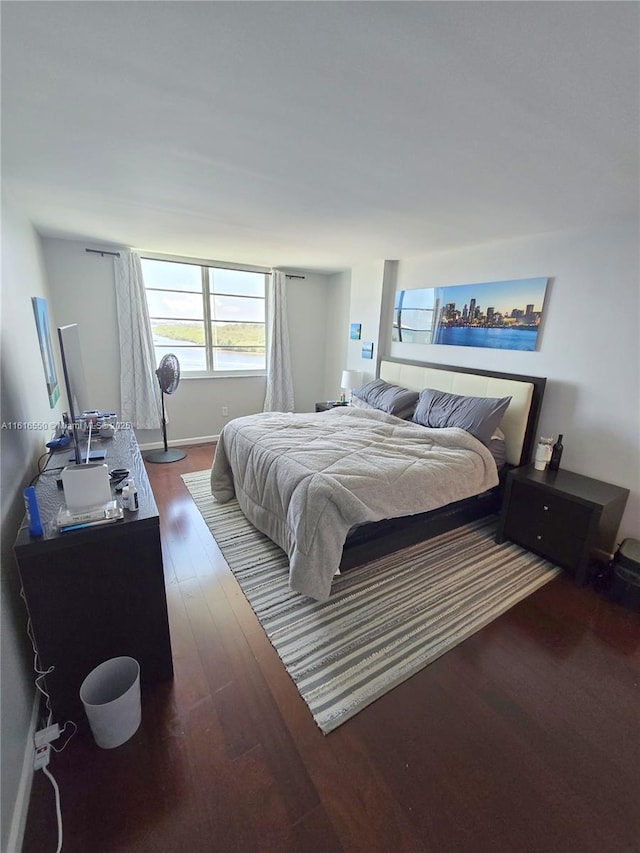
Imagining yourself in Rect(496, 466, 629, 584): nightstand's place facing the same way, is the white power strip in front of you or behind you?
in front

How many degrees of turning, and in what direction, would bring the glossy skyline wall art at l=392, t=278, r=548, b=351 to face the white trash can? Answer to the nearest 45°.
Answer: approximately 45° to its left

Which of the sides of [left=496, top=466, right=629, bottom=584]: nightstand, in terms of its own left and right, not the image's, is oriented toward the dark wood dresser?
front

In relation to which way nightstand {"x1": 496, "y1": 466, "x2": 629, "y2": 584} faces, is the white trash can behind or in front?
in front

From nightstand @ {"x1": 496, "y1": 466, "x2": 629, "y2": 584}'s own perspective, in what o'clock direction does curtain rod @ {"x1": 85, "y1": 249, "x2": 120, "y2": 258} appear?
The curtain rod is roughly at 1 o'clock from the nightstand.

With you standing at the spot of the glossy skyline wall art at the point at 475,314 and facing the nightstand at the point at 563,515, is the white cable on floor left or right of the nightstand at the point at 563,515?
right

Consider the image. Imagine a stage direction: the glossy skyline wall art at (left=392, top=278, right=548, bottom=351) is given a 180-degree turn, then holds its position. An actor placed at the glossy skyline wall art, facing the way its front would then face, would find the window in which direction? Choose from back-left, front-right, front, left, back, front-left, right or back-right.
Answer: back-left

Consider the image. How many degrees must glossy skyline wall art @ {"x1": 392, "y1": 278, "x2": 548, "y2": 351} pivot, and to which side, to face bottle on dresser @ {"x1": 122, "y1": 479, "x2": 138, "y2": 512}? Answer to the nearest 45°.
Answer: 0° — it already faces it

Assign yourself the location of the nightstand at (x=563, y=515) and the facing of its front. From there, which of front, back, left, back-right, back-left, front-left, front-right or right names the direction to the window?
front-right

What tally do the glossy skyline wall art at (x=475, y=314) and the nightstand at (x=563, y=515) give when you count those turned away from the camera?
0

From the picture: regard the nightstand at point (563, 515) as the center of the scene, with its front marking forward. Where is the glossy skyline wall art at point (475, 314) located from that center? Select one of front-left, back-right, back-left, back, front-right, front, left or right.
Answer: right

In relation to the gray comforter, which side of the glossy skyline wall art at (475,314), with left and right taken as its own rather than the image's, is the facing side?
front

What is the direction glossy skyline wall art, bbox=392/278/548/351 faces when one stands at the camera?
facing the viewer and to the left of the viewer

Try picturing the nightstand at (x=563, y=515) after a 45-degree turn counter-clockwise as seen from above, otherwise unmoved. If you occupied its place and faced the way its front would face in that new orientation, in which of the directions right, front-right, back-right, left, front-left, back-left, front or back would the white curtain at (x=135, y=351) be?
right

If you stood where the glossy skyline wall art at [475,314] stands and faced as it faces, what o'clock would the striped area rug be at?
The striped area rug is roughly at 11 o'clock from the glossy skyline wall art.

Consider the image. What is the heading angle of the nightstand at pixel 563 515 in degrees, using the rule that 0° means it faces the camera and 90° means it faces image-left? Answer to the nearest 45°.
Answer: approximately 45°

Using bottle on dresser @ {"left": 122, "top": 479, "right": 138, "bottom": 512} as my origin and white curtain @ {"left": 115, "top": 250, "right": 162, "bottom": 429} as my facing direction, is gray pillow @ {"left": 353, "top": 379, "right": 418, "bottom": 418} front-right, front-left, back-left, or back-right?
front-right

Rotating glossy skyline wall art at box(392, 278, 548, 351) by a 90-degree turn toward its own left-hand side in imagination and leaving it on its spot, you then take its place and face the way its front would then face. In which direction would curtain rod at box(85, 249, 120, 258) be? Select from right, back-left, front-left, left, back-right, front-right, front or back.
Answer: back-right
